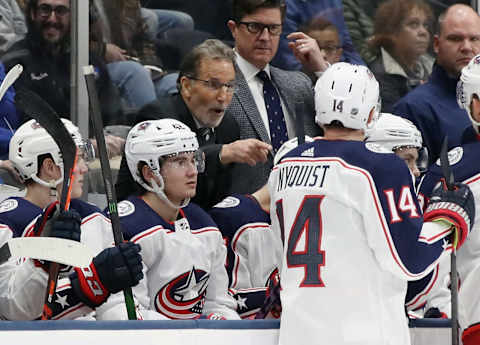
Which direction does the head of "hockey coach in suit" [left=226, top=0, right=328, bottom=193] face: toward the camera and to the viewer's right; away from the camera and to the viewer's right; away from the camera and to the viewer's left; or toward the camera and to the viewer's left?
toward the camera and to the viewer's right

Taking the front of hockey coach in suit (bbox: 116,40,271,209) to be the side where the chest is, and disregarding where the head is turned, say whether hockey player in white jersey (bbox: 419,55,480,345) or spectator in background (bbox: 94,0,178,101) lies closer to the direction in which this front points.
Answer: the hockey player in white jersey

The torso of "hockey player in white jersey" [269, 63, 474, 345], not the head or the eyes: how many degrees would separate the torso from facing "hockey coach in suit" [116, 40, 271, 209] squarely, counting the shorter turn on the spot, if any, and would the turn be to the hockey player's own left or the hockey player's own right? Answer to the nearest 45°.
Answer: approximately 90° to the hockey player's own left

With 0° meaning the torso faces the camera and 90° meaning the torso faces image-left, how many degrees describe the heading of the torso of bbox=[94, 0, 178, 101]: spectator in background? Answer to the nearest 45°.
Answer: approximately 315°

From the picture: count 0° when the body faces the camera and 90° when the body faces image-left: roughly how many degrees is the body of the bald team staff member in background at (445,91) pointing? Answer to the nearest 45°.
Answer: approximately 315°

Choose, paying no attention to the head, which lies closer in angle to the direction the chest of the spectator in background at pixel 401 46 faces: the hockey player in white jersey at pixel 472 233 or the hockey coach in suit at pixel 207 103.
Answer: the hockey player in white jersey

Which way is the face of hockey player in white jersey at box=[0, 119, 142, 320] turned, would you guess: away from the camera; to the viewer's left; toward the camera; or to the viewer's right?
to the viewer's right

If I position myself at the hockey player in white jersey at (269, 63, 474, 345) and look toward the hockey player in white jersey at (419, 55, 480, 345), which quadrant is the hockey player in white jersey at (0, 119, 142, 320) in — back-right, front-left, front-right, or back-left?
back-left
